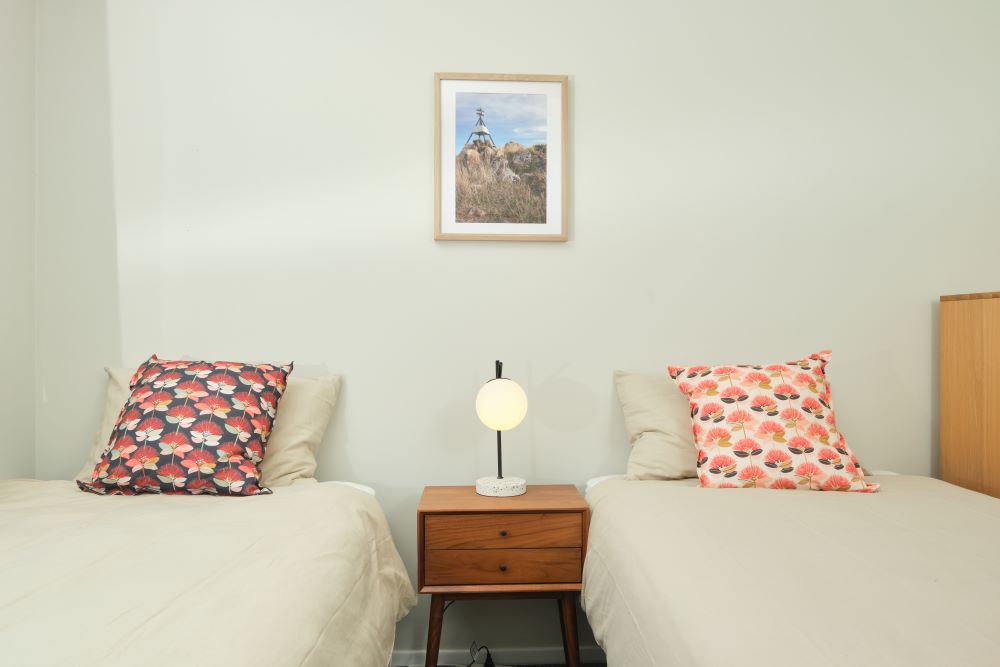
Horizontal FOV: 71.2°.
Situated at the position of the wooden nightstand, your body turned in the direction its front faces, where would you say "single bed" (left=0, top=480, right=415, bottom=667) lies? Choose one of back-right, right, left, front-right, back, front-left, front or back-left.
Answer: front-right

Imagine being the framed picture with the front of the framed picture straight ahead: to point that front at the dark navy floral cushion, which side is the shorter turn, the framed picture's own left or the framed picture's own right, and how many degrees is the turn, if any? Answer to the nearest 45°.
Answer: approximately 45° to the framed picture's own right

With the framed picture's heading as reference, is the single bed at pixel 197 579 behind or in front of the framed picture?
in front

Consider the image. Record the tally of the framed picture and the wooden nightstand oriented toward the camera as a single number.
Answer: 2

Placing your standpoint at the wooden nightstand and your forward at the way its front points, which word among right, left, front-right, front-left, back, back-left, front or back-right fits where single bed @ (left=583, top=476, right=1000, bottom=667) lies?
front-left

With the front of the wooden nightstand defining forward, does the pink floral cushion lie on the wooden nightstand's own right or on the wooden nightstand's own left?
on the wooden nightstand's own left

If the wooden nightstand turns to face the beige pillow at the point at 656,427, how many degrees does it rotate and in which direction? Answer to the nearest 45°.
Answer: approximately 135° to its left

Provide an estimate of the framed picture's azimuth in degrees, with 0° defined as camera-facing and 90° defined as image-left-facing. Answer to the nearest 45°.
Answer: approximately 0°

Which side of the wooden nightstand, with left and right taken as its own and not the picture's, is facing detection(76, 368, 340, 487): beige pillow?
right
